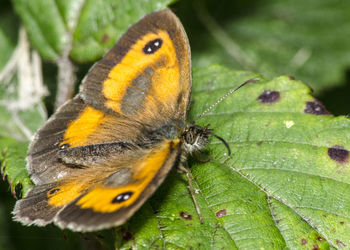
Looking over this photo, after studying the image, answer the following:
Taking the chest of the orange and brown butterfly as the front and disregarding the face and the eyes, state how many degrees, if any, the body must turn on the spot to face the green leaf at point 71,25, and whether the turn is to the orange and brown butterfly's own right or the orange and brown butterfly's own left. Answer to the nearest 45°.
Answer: approximately 90° to the orange and brown butterfly's own left

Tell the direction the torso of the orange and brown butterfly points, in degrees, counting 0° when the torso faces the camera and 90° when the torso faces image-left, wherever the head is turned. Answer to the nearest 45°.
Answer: approximately 270°

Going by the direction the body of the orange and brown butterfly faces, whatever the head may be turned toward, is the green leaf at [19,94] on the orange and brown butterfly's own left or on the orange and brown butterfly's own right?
on the orange and brown butterfly's own left

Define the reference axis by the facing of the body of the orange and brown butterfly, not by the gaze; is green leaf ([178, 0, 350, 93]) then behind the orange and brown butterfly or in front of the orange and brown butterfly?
in front

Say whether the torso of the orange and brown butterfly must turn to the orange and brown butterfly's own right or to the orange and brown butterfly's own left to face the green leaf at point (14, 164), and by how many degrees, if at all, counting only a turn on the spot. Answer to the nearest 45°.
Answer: approximately 180°
